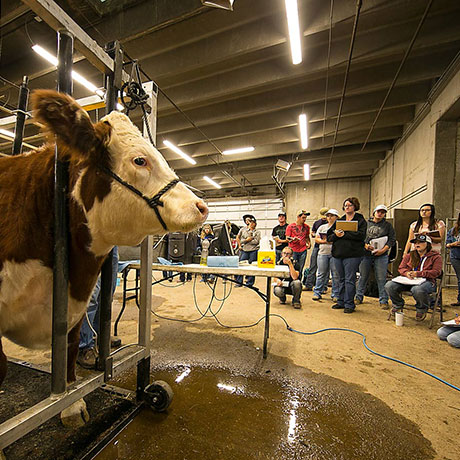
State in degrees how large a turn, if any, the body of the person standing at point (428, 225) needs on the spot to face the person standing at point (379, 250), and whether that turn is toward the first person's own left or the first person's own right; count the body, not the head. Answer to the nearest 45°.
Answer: approximately 45° to the first person's own right

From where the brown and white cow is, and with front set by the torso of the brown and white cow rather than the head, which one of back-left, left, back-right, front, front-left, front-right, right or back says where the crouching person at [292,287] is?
front-left

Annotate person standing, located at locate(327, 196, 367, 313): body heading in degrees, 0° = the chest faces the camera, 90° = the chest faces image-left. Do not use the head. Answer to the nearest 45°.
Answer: approximately 45°

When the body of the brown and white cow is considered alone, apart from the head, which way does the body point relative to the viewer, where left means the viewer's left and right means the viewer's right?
facing to the right of the viewer

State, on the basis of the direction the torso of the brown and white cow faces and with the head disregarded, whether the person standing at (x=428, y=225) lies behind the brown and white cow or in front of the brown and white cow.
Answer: in front

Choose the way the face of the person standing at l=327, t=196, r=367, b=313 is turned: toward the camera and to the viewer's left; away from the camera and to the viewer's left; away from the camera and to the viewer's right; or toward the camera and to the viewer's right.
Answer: toward the camera and to the viewer's left

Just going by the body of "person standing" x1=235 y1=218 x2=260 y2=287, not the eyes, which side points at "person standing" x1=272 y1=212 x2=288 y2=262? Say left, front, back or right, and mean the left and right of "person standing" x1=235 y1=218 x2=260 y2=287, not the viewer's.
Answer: left

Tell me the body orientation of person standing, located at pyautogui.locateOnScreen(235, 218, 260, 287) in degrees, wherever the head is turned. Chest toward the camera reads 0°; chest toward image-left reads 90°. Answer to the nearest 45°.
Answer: approximately 0°

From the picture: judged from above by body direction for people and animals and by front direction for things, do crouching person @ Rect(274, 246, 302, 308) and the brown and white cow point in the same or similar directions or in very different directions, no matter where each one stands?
very different directions

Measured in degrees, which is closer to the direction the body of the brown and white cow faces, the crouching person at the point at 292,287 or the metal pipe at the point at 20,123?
the crouching person

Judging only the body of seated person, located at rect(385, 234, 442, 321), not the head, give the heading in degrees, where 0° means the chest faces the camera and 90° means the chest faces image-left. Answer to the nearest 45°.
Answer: approximately 45°

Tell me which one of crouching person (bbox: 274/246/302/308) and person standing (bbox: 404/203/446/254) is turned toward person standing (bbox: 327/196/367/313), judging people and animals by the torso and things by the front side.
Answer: person standing (bbox: 404/203/446/254)

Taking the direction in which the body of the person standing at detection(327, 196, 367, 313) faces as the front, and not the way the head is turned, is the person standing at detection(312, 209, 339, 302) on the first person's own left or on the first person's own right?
on the first person's own right
